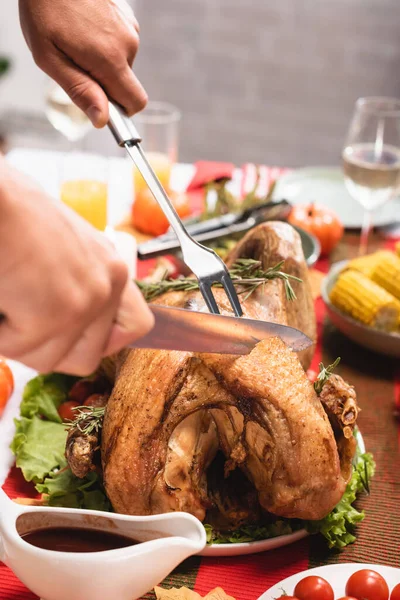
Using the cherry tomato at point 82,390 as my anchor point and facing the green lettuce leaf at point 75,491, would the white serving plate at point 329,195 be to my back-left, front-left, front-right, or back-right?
back-left

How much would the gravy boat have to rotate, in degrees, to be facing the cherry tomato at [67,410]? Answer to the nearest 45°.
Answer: approximately 90° to its left

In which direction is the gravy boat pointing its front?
to the viewer's right

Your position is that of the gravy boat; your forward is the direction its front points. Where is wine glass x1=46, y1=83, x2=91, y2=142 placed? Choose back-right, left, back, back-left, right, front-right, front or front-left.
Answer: left
